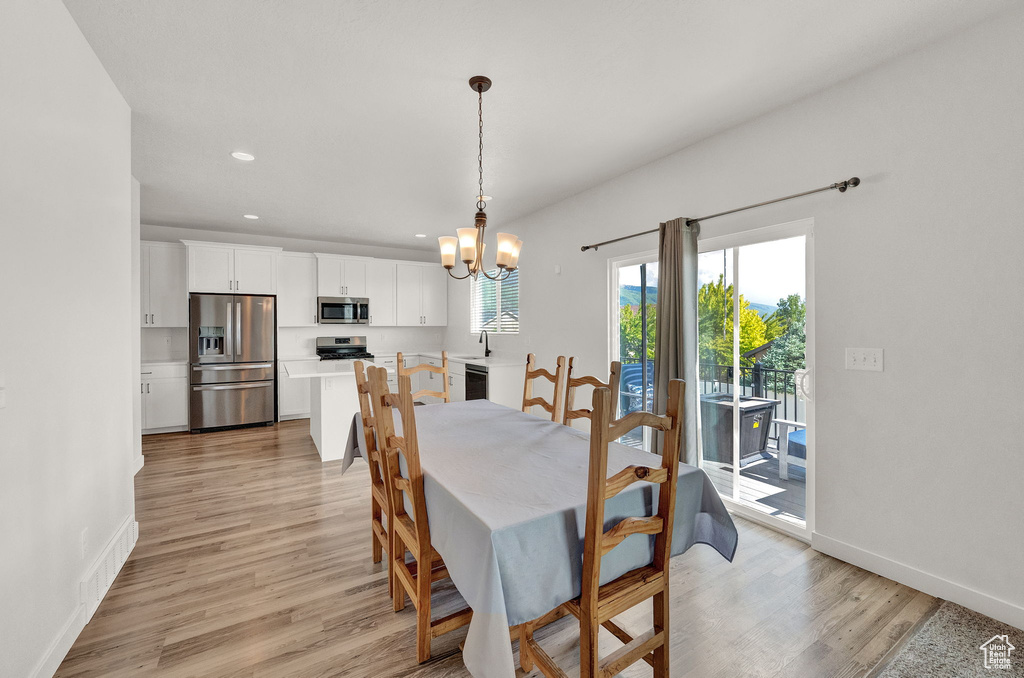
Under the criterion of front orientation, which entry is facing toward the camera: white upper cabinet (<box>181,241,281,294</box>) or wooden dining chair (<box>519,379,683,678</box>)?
the white upper cabinet

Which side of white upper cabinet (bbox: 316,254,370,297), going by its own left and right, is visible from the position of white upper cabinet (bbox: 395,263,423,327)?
left

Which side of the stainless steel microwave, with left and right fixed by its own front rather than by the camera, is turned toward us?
front

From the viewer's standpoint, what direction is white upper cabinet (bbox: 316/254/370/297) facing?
toward the camera

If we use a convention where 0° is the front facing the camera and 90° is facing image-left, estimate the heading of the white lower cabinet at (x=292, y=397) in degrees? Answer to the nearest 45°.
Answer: approximately 0°

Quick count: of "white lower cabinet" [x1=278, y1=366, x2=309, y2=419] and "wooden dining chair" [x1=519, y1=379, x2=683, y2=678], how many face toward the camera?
1

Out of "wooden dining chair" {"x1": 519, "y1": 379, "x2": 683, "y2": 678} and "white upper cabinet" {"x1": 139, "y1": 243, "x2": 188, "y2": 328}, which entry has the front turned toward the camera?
the white upper cabinet

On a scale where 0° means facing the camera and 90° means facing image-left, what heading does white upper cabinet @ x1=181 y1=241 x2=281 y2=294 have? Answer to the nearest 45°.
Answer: approximately 0°

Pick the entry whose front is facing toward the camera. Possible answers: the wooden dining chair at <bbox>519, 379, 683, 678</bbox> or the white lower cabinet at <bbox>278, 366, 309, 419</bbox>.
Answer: the white lower cabinet

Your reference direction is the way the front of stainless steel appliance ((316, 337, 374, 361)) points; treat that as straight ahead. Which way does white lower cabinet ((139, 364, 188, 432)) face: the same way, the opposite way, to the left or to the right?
the same way

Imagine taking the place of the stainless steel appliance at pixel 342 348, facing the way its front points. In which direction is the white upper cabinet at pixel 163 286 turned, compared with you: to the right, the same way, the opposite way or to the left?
the same way

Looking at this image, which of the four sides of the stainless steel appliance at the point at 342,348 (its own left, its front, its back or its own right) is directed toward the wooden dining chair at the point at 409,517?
front

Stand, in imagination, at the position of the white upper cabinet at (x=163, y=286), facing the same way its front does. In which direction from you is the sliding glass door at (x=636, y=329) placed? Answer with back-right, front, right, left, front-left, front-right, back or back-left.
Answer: front-left

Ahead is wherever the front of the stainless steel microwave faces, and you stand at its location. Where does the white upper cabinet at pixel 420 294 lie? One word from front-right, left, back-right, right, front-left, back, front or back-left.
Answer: left

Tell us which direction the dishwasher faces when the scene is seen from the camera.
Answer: facing the viewer and to the left of the viewer

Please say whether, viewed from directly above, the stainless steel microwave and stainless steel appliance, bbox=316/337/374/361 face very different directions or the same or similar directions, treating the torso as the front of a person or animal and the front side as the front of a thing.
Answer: same or similar directions

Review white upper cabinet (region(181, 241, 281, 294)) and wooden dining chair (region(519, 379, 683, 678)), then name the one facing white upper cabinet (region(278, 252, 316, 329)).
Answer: the wooden dining chair

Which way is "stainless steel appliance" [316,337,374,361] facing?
toward the camera
